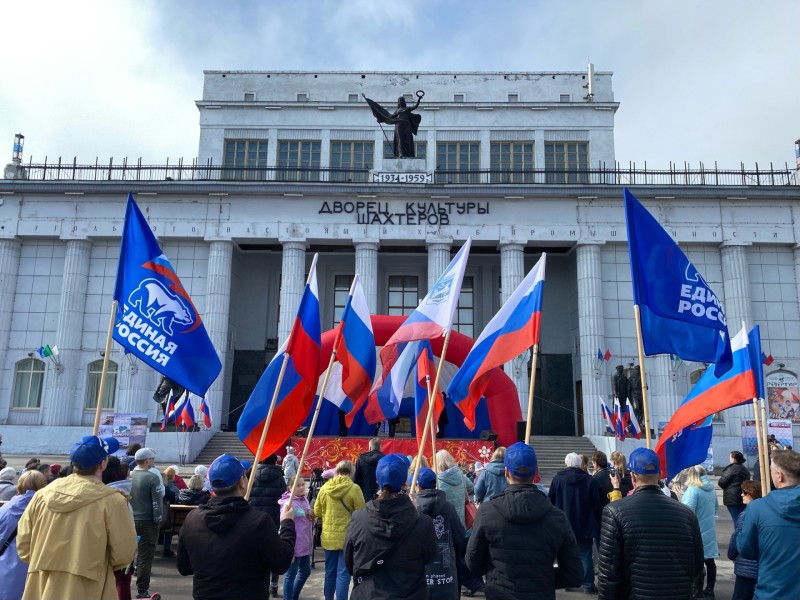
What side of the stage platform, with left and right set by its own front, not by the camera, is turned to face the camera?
front

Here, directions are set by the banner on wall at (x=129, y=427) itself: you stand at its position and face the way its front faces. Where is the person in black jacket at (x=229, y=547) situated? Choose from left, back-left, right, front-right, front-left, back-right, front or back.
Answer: front

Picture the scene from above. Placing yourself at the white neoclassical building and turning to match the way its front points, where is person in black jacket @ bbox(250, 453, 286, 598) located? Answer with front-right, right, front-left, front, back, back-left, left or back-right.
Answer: front

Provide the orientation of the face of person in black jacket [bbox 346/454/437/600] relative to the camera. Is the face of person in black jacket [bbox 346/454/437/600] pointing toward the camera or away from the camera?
away from the camera

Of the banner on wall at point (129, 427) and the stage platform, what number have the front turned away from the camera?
0

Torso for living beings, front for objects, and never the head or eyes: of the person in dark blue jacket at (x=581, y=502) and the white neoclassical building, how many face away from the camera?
1

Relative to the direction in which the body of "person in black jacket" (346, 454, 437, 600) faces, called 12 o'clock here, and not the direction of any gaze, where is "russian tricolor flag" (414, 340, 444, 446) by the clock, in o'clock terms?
The russian tricolor flag is roughly at 12 o'clock from the person in black jacket.

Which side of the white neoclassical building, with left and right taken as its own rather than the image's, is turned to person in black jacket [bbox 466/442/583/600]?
front

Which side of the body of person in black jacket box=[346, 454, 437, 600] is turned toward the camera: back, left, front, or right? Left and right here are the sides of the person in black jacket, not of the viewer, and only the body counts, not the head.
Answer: back

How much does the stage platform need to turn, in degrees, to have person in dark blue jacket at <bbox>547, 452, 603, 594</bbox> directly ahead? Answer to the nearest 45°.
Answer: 0° — it already faces them

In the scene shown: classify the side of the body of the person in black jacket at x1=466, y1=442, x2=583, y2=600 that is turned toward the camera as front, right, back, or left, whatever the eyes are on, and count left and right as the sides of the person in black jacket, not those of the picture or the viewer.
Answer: back

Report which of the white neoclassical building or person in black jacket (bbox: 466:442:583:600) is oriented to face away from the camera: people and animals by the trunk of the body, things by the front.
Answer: the person in black jacket

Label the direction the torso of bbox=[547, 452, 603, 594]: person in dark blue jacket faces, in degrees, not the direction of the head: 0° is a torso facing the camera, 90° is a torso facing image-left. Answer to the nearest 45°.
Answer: approximately 180°

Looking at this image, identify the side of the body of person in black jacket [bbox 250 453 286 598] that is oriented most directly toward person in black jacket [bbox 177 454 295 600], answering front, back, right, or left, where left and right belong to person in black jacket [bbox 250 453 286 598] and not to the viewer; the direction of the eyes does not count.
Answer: back

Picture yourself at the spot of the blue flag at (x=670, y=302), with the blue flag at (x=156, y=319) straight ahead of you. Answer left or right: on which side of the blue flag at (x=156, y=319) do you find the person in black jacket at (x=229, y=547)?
left

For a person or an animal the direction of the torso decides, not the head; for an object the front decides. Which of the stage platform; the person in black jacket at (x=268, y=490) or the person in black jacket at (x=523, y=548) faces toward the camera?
the stage platform

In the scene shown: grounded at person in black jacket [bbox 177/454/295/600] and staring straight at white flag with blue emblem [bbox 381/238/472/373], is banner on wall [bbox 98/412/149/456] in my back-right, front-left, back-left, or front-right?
front-left

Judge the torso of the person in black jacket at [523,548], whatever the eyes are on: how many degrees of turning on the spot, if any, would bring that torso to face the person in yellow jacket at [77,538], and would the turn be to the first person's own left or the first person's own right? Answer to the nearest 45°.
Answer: approximately 90° to the first person's own left
